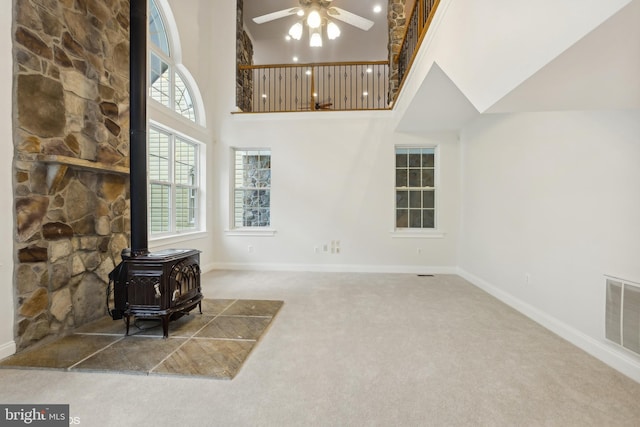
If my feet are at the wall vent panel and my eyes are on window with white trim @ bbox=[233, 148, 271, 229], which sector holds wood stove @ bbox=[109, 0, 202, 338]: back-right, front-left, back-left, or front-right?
front-left

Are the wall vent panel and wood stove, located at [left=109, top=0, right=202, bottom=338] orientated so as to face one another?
yes

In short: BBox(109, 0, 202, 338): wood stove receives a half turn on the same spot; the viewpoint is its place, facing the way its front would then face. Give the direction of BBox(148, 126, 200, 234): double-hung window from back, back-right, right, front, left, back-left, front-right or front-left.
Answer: front-right

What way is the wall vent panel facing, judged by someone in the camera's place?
facing the viewer and to the left of the viewer

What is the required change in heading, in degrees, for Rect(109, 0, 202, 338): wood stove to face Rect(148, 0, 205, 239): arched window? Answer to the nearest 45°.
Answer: approximately 135° to its left

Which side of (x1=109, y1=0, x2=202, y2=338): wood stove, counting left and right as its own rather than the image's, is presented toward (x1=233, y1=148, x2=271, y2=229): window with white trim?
left

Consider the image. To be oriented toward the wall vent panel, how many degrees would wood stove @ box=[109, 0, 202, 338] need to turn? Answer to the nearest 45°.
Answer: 0° — it already faces it

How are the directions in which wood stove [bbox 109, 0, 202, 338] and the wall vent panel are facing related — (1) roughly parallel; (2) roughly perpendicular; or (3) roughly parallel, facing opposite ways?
roughly parallel, facing opposite ways

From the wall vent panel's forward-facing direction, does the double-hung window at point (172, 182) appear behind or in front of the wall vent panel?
in front

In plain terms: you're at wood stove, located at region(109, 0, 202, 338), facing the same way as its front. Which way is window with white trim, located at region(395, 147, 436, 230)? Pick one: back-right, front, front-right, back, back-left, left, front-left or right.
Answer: front-left

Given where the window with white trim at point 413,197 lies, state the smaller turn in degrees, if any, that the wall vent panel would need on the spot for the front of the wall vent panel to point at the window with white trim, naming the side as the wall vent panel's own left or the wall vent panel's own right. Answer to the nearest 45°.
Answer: approximately 90° to the wall vent panel's own right

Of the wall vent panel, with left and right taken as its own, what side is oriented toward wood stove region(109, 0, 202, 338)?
front

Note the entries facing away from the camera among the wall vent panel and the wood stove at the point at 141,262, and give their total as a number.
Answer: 0

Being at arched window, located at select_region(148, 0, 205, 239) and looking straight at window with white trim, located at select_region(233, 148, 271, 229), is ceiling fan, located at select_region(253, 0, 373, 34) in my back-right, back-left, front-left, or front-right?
front-right
